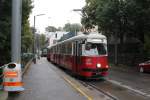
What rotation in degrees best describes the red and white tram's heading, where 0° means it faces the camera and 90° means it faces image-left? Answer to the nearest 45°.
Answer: approximately 315°

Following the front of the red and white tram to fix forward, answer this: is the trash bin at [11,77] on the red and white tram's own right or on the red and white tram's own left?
on the red and white tram's own right

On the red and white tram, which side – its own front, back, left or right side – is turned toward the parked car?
left
